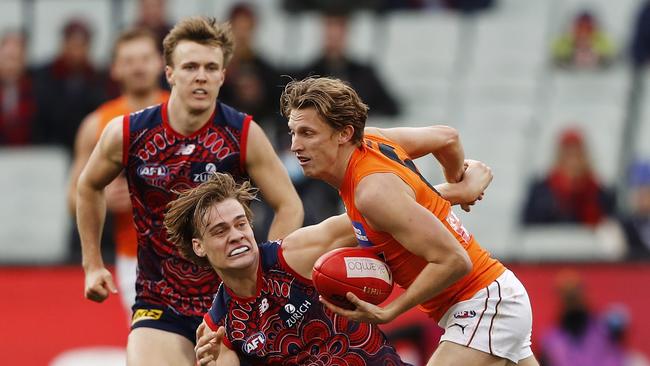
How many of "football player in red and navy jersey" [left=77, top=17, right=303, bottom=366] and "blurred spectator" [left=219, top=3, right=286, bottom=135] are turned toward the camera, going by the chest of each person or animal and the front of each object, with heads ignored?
2

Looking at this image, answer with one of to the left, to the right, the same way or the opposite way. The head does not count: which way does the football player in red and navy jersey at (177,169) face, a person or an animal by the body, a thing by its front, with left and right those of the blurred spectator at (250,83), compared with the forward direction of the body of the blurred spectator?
the same way

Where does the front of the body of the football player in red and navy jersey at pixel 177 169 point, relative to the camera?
toward the camera

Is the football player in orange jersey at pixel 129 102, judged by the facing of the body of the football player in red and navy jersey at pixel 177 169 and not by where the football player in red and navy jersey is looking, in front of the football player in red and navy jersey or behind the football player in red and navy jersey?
behind

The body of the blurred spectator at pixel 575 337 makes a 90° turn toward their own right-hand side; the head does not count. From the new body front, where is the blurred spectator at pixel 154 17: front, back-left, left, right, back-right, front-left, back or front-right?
front

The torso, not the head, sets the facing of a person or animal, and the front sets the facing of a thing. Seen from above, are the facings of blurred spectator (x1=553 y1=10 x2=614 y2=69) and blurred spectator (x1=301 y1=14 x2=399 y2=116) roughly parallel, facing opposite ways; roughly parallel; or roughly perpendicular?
roughly parallel

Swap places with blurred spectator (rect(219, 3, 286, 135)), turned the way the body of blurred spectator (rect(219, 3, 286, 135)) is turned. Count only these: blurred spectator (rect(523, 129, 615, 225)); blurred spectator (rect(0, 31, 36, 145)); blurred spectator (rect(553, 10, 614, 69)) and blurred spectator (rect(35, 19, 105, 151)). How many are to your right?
2

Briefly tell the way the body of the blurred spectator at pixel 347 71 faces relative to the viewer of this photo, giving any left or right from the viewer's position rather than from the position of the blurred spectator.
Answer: facing the viewer

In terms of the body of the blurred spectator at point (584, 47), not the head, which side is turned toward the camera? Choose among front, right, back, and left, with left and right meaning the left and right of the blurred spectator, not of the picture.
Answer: front

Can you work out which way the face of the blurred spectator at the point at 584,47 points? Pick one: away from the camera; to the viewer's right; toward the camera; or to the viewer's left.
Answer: toward the camera

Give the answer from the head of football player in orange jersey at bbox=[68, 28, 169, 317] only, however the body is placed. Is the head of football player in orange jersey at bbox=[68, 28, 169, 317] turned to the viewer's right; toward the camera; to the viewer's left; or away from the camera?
toward the camera

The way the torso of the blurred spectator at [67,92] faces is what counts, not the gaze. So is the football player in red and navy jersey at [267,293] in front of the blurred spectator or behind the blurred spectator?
in front

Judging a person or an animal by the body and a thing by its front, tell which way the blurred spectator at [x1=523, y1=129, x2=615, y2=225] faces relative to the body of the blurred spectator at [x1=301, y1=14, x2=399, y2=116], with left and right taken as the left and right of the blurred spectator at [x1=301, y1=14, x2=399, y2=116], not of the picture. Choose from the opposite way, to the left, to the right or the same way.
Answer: the same way

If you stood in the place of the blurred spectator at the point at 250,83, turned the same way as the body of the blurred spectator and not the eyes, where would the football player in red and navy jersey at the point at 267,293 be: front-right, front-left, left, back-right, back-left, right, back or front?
front

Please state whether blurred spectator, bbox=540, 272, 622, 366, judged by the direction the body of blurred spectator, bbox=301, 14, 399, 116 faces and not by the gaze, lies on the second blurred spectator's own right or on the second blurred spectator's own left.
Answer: on the second blurred spectator's own left

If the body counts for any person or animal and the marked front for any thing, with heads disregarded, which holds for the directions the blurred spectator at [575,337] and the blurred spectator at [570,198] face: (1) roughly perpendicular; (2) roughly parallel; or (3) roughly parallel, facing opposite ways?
roughly parallel

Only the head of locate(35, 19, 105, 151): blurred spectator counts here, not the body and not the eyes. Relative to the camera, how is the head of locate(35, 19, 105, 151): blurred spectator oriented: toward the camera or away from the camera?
toward the camera

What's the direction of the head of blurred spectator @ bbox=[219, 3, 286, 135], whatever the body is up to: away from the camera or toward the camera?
toward the camera

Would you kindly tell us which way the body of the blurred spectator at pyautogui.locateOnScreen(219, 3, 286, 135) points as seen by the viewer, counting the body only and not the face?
toward the camera

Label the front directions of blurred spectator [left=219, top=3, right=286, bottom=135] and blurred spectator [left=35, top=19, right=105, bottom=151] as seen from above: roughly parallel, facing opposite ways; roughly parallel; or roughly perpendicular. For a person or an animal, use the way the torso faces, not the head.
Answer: roughly parallel
